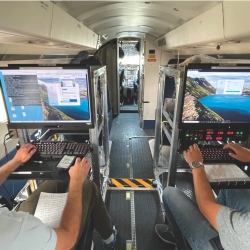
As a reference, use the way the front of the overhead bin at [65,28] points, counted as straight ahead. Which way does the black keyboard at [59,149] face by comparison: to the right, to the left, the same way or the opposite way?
to the right

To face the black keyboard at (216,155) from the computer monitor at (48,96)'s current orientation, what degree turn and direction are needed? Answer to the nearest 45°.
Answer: approximately 45° to its left

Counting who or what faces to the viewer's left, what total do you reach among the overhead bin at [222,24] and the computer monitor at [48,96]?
1

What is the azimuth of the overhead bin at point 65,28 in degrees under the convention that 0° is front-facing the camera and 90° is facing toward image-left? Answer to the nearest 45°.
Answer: approximately 270°

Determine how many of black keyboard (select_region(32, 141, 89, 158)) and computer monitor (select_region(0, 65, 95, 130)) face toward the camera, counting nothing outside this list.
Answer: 2

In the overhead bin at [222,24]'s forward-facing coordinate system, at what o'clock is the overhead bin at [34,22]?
the overhead bin at [34,22] is roughly at 11 o'clock from the overhead bin at [222,24].

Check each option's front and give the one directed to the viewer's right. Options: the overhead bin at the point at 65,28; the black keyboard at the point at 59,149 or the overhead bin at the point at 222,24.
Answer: the overhead bin at the point at 65,28

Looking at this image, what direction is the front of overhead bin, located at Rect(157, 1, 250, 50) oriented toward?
to the viewer's left
